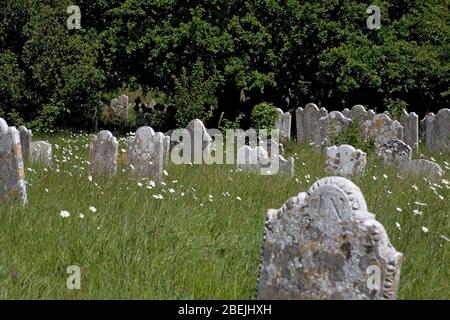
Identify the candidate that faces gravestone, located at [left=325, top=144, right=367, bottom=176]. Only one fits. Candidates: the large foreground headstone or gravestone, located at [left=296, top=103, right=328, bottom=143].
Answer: gravestone, located at [left=296, top=103, right=328, bottom=143]

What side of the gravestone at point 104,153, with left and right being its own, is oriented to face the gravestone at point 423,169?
left

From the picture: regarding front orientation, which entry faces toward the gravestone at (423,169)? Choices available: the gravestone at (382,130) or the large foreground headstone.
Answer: the gravestone at (382,130)

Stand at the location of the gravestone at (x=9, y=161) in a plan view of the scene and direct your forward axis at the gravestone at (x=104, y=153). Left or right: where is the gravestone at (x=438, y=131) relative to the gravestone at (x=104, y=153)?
right

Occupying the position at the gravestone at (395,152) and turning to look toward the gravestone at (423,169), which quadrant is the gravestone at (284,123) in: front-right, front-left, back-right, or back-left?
back-right

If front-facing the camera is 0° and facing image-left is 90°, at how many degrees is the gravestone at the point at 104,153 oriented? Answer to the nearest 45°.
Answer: approximately 0°
